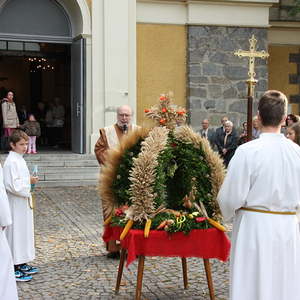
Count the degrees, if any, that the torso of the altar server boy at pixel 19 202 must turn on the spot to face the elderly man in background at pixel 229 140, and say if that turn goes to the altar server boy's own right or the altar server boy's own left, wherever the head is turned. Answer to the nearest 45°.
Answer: approximately 45° to the altar server boy's own left

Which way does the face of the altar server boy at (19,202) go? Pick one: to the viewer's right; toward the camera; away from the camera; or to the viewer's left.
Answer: to the viewer's right

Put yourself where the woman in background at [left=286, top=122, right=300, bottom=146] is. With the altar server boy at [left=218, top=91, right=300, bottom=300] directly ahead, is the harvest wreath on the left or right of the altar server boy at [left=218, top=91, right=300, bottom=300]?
right

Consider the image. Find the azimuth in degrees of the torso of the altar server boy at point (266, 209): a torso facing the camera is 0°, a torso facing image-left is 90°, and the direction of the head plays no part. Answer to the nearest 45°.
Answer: approximately 180°

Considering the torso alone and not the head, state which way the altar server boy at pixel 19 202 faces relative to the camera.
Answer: to the viewer's right

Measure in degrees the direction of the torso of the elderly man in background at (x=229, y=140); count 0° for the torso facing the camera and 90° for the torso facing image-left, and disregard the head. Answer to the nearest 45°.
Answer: approximately 45°

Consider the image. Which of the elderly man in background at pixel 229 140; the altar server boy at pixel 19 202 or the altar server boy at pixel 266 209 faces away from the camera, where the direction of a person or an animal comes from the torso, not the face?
the altar server boy at pixel 266 209

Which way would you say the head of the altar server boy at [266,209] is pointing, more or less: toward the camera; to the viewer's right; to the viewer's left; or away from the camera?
away from the camera

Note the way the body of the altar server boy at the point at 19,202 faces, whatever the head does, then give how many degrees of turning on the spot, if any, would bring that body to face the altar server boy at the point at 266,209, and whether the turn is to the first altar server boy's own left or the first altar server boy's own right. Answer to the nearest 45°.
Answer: approximately 45° to the first altar server boy's own right

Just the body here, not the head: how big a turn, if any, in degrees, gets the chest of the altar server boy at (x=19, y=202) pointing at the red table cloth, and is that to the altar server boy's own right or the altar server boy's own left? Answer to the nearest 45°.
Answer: approximately 45° to the altar server boy's own right

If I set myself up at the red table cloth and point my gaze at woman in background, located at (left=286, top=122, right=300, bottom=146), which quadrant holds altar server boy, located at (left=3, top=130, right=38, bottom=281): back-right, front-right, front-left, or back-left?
back-left

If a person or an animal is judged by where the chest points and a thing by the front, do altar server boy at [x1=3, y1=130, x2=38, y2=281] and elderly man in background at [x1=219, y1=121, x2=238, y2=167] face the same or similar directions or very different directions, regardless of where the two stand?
very different directions

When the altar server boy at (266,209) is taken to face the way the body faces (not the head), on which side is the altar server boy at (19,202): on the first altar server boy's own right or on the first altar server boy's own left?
on the first altar server boy's own left
